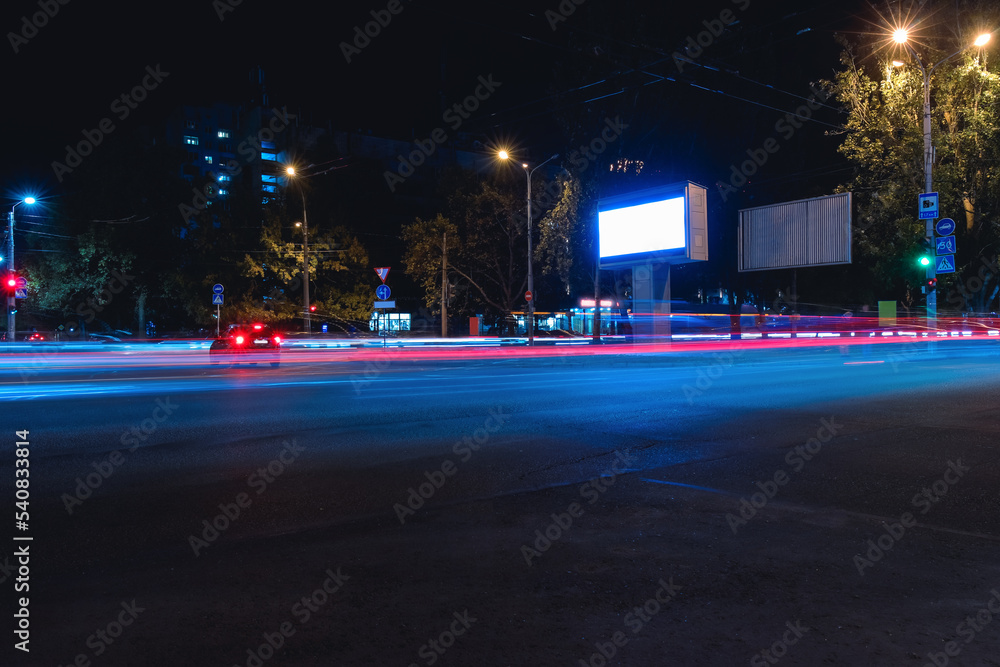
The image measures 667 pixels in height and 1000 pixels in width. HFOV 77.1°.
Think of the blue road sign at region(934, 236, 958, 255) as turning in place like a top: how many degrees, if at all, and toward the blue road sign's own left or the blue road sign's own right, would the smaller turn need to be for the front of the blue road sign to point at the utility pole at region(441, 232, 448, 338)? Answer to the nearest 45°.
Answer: approximately 90° to the blue road sign's own right

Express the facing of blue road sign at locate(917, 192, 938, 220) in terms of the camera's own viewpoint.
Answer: facing the viewer

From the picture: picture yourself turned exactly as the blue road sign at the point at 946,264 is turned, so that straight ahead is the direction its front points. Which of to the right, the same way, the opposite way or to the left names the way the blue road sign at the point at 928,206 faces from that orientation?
the same way

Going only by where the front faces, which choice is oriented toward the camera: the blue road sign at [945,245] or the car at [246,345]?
the blue road sign

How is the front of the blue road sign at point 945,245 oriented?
toward the camera

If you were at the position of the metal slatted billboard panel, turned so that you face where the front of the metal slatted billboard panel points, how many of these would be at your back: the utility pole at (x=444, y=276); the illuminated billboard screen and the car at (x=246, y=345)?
0

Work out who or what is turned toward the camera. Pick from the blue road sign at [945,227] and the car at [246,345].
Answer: the blue road sign

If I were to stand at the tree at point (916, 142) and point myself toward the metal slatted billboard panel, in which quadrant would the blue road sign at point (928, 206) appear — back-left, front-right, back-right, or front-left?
back-left

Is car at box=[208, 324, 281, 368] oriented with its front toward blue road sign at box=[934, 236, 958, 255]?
no

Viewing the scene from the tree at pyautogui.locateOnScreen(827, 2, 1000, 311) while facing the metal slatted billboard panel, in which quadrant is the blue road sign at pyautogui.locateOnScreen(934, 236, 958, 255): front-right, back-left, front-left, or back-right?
back-left

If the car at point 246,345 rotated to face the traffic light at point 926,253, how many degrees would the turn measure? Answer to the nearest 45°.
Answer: approximately 135° to its right

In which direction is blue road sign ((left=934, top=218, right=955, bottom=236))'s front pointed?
toward the camera

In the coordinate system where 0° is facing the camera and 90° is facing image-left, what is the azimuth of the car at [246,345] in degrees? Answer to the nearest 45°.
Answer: approximately 135°

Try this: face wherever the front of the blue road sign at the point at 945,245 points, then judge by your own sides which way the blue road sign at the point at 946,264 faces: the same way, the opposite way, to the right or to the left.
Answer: the same way
